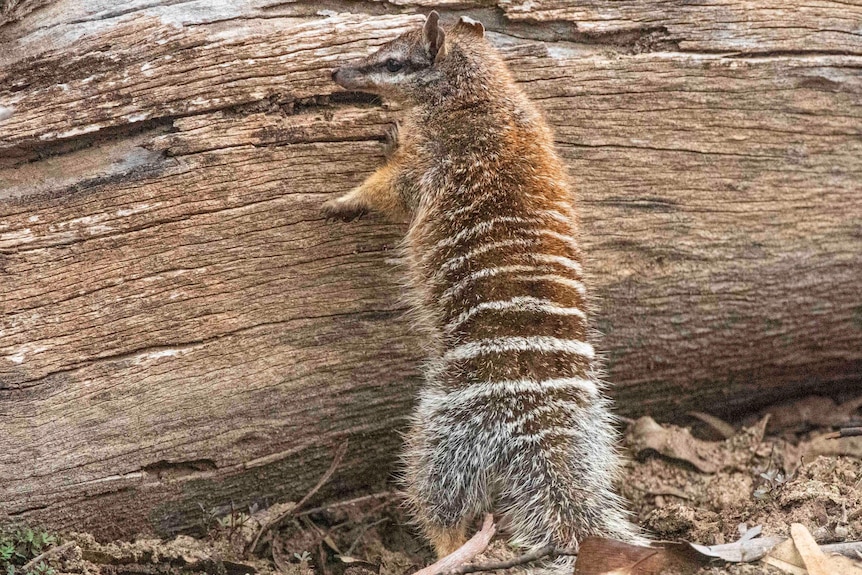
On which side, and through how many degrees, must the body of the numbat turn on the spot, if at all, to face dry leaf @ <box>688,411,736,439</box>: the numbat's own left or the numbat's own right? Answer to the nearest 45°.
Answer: approximately 90° to the numbat's own right

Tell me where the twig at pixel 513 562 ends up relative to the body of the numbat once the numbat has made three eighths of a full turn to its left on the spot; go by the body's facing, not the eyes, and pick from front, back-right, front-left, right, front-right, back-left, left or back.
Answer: front

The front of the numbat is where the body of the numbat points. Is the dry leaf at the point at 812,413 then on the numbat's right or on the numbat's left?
on the numbat's right

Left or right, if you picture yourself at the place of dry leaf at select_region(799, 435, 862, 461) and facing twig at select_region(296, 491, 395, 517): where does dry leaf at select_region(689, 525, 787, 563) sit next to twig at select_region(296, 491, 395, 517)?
left

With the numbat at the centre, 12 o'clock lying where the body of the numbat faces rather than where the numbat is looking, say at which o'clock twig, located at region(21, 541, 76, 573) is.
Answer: The twig is roughly at 10 o'clock from the numbat.

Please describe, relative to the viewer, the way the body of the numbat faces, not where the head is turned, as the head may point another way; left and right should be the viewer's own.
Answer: facing away from the viewer and to the left of the viewer

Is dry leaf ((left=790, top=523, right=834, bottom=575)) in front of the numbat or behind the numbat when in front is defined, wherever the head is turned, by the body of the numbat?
behind

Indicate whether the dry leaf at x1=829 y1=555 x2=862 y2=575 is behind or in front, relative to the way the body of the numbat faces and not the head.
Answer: behind
